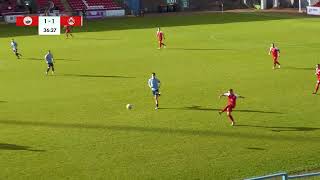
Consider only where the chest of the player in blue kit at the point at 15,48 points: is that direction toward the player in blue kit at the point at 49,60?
no

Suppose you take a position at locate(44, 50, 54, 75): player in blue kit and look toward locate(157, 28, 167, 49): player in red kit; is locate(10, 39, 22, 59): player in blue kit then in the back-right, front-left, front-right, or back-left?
front-left

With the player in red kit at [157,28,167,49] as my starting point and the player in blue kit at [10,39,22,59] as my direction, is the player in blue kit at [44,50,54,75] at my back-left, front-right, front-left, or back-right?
front-left

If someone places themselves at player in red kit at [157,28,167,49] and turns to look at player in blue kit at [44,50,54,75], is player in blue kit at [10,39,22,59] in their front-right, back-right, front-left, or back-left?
front-right
